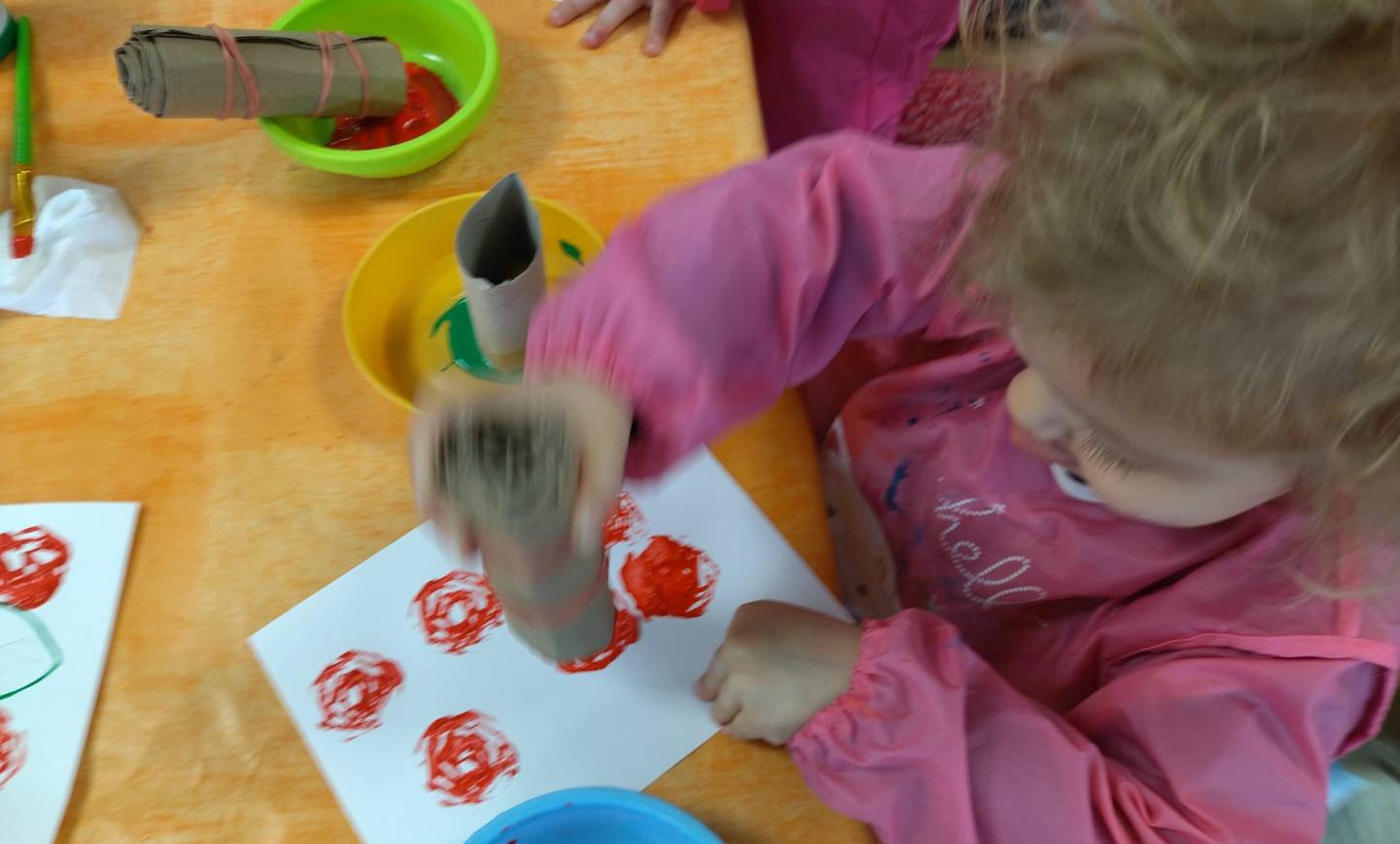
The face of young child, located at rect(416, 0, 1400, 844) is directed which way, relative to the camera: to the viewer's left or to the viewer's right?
to the viewer's left

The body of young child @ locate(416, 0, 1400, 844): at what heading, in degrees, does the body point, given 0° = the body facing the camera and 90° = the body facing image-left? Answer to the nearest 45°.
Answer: approximately 45°
